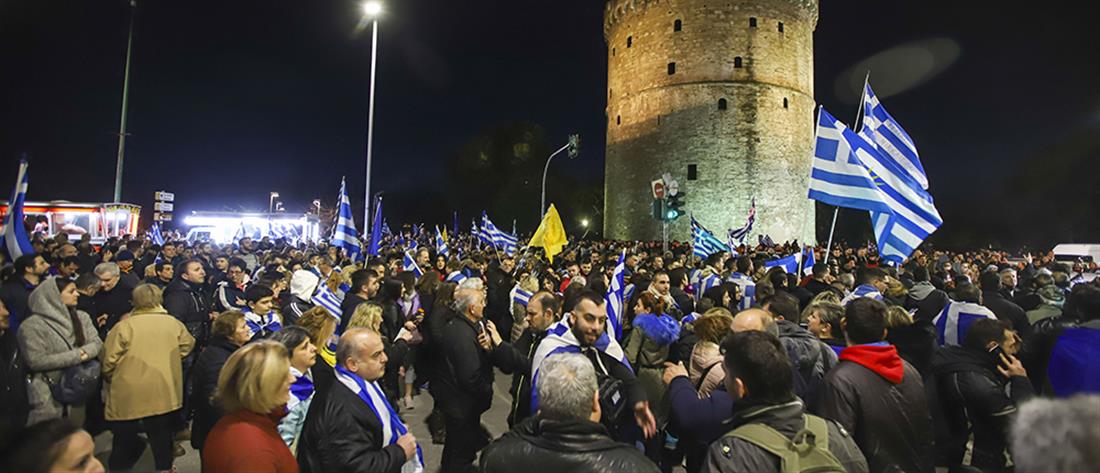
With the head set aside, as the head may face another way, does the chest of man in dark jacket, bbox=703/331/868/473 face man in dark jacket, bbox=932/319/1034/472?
no

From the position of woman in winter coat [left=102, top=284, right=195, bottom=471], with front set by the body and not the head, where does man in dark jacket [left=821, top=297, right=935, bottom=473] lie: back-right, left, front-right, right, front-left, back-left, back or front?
back-right

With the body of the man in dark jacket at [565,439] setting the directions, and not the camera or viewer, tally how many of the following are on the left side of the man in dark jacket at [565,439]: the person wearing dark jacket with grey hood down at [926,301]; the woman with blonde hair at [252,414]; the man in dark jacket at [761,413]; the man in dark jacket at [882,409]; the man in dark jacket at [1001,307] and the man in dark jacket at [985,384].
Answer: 1

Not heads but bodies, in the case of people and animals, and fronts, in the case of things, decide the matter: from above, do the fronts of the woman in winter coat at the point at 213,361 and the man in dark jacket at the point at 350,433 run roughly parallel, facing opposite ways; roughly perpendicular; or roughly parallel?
roughly parallel

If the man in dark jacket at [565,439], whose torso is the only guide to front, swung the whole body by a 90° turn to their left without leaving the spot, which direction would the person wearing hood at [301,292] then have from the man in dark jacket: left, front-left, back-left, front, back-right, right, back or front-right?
front-right

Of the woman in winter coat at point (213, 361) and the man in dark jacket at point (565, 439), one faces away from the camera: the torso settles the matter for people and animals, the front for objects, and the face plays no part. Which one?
the man in dark jacket

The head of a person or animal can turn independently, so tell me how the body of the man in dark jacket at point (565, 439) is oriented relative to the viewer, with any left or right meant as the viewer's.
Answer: facing away from the viewer

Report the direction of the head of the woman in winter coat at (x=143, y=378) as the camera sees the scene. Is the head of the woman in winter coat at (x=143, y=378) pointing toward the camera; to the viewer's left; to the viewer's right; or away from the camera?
away from the camera

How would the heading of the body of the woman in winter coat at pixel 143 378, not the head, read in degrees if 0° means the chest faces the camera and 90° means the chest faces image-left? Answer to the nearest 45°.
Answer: approximately 180°
